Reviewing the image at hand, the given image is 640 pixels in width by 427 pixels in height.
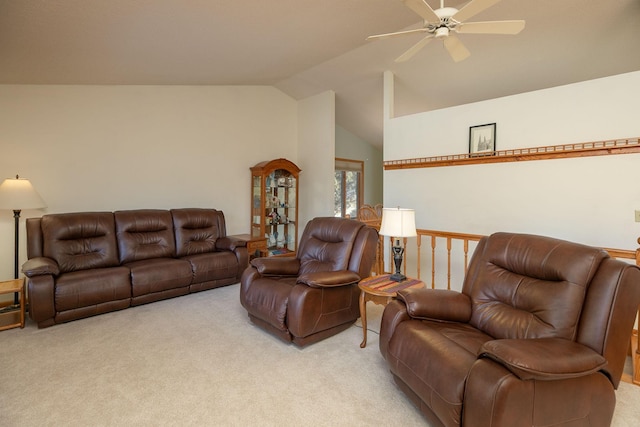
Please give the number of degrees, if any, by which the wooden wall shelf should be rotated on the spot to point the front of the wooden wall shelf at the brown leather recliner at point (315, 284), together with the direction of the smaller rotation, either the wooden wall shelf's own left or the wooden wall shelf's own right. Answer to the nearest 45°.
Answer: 0° — it already faces it

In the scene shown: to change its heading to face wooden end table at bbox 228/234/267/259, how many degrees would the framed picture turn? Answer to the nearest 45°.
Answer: approximately 45° to its right

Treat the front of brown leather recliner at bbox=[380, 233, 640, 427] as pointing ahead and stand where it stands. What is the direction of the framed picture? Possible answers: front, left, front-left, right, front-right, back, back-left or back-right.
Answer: back-right

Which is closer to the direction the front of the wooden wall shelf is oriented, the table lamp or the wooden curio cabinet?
the table lamp

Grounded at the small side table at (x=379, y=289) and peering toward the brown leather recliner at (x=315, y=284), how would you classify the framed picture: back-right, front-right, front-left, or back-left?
back-right

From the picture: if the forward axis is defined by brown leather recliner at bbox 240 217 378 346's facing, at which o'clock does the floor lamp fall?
The floor lamp is roughly at 2 o'clock from the brown leather recliner.

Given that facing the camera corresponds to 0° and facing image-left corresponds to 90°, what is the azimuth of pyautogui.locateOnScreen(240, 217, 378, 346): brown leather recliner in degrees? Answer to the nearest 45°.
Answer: approximately 45°

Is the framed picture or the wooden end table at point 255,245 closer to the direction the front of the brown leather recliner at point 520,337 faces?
the wooden end table
